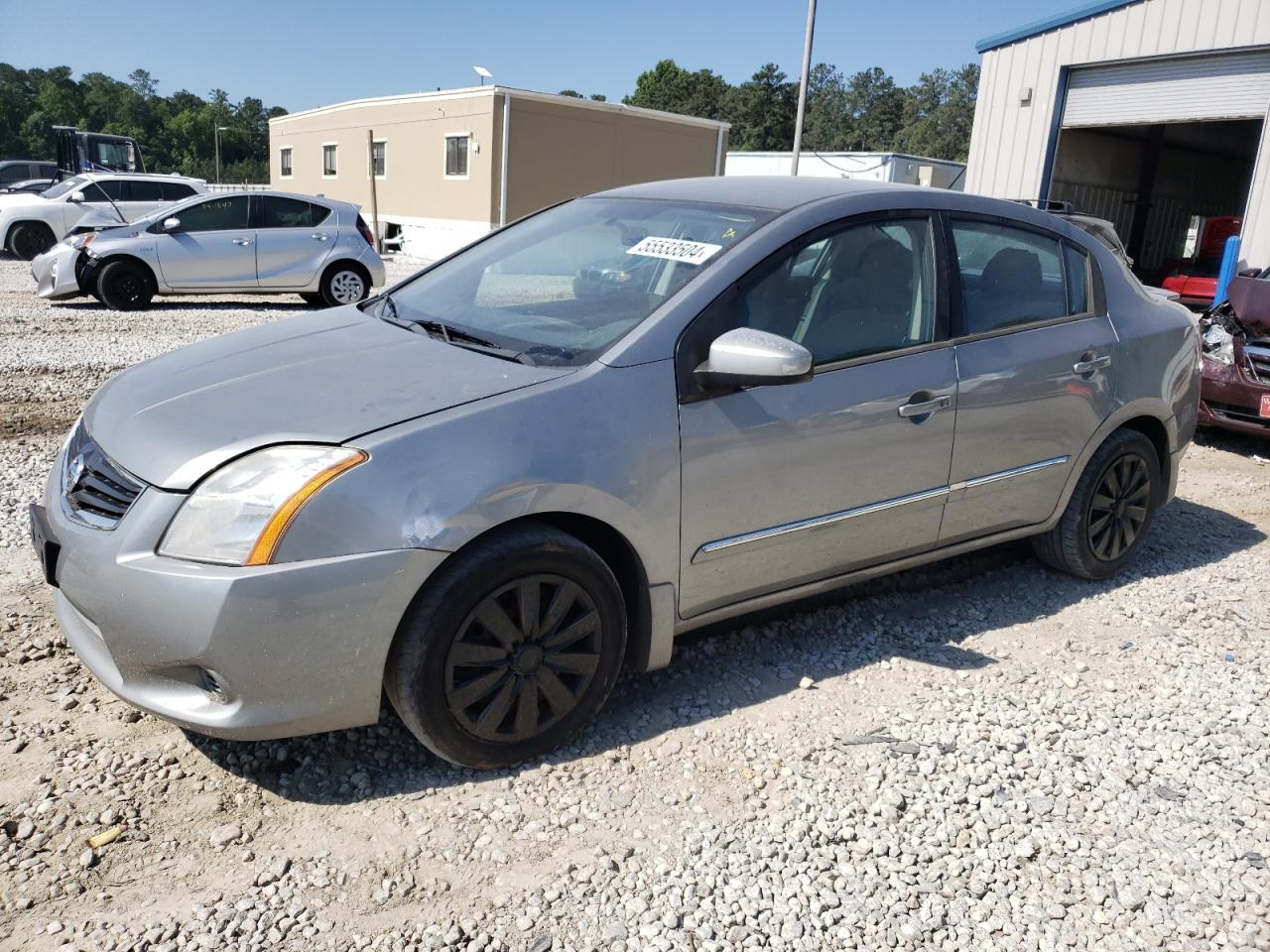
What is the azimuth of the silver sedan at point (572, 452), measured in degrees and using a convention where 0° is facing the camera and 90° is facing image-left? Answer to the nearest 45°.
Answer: approximately 45°

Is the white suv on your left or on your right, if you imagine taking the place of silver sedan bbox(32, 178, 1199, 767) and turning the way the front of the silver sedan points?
on your right

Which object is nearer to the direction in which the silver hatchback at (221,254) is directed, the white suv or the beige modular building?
the white suv

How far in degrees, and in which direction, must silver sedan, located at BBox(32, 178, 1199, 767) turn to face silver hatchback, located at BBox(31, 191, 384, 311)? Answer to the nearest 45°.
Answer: approximately 90° to its right

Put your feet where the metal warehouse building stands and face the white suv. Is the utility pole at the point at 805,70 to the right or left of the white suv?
right

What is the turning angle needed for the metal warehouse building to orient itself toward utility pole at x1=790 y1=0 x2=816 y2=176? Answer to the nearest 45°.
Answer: approximately 90° to its right

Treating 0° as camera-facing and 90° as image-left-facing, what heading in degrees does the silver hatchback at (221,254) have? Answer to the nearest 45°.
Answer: approximately 90°

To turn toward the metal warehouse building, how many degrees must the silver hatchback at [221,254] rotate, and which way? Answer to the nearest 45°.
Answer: approximately 180°

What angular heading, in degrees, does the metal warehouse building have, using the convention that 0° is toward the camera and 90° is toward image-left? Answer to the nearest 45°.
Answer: approximately 45°

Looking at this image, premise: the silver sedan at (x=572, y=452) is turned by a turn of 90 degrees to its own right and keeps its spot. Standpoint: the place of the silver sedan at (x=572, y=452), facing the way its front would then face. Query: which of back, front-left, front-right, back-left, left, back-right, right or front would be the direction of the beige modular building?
front-right
